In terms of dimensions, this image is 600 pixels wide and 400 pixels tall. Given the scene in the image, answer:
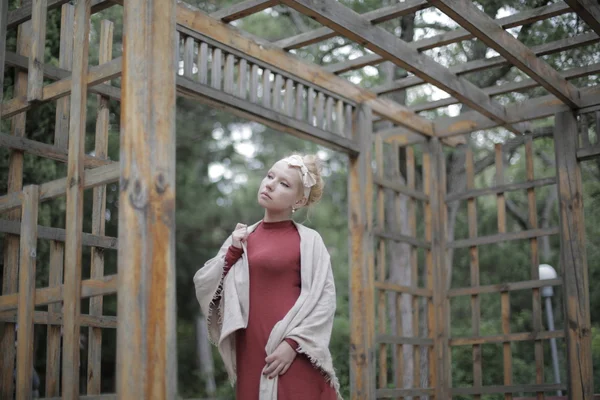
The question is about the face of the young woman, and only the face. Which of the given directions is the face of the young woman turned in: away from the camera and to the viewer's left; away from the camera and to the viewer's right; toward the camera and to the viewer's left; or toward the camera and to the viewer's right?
toward the camera and to the viewer's left

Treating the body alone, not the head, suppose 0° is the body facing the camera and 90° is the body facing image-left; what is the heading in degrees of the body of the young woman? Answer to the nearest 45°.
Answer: approximately 45°
